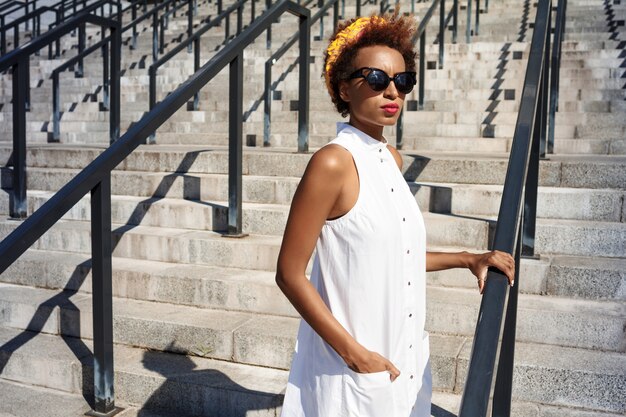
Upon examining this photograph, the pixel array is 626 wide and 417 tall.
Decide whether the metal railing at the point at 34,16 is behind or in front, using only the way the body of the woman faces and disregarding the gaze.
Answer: behind

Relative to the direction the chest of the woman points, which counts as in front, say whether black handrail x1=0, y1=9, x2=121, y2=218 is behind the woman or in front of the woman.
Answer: behind

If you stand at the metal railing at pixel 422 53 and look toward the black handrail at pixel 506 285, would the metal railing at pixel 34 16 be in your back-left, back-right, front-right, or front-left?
back-right

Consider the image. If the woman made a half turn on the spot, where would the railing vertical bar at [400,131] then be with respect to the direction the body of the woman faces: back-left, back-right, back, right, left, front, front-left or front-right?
front-right

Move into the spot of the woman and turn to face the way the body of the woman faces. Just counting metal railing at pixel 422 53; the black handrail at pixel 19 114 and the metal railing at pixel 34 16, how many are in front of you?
0

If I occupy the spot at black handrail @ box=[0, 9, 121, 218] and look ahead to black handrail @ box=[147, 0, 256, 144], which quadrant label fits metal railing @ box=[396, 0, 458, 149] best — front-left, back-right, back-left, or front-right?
front-right
